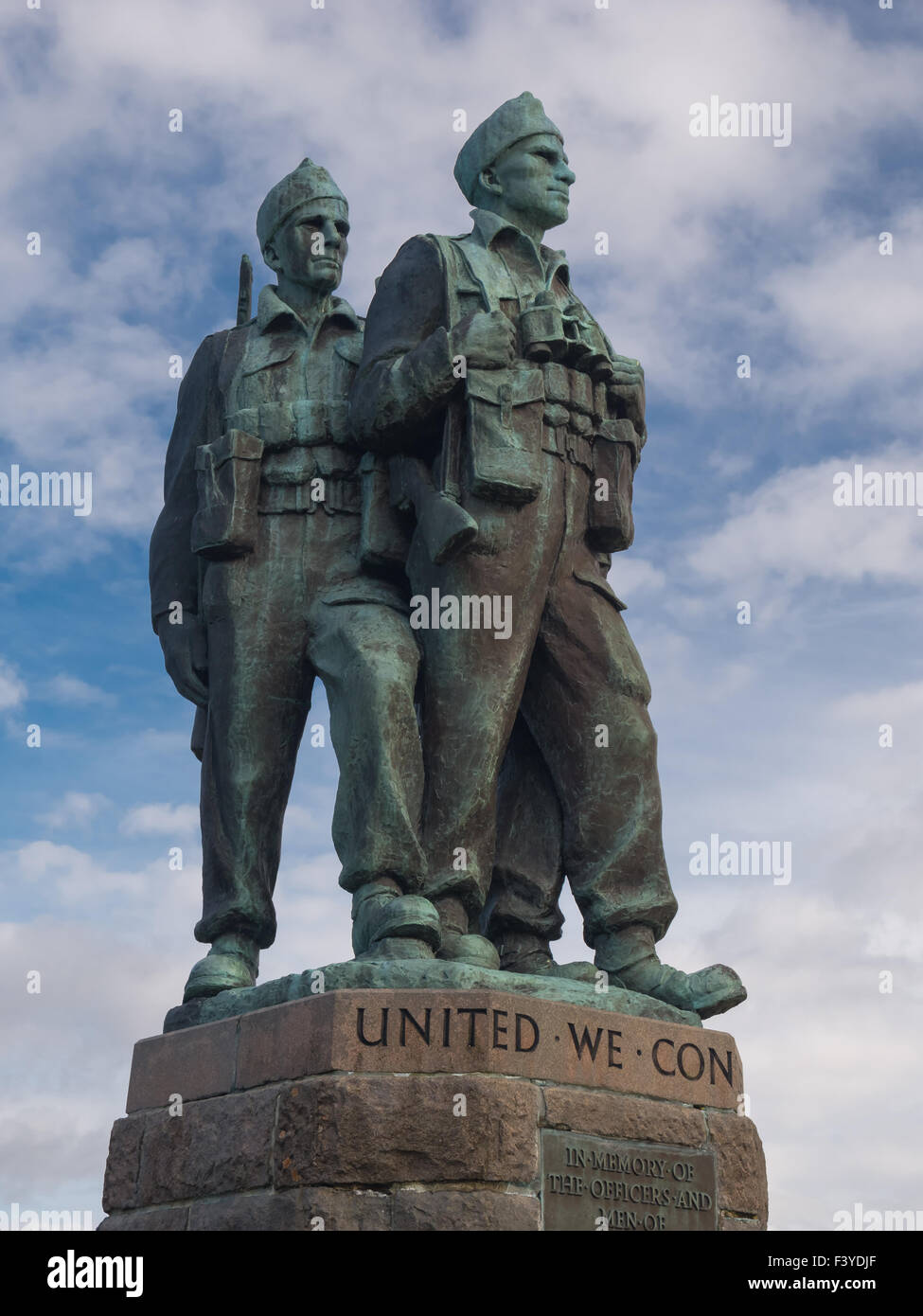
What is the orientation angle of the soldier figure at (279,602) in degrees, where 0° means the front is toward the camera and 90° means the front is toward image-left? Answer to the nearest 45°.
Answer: approximately 315°

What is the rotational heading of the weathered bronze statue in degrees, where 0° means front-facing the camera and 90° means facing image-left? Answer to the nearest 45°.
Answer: approximately 315°
